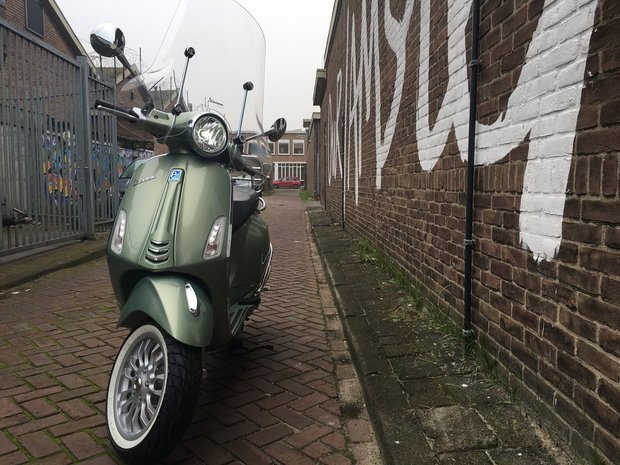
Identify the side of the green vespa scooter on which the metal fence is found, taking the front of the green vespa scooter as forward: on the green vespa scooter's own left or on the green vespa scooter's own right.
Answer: on the green vespa scooter's own right

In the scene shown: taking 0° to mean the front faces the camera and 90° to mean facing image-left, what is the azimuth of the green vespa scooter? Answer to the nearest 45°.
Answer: approximately 45°

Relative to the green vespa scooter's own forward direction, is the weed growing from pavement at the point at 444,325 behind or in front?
behind
